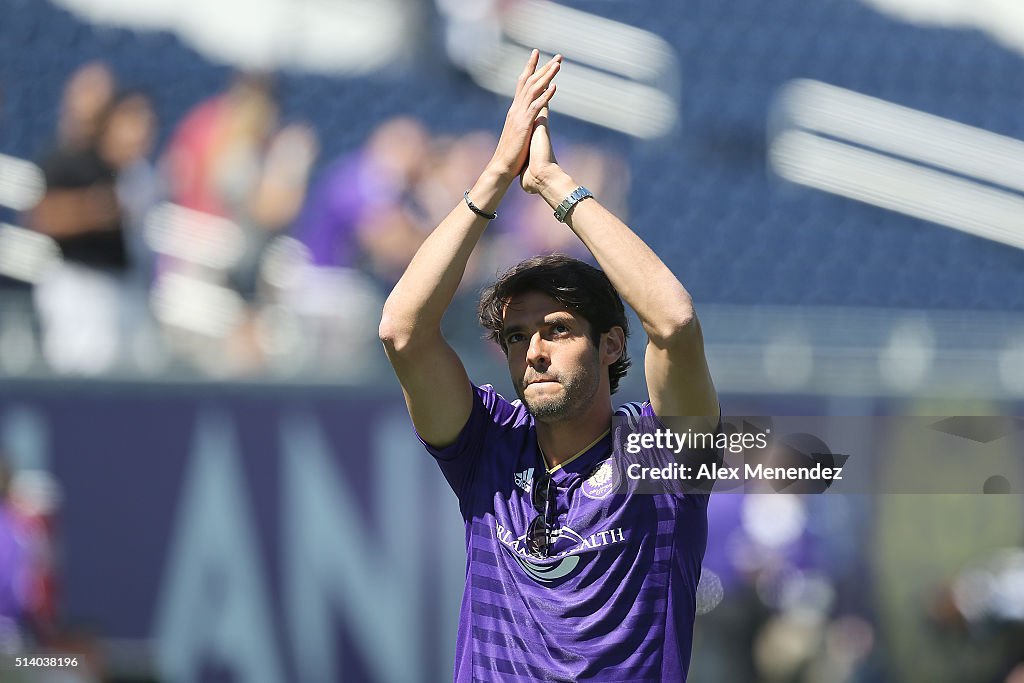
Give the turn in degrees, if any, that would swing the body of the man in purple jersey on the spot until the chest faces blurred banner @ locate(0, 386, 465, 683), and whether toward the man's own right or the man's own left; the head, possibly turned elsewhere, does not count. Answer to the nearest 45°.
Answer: approximately 135° to the man's own right

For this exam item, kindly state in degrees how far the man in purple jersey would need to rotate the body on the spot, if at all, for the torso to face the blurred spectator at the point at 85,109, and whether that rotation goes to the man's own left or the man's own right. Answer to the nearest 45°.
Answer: approximately 180°

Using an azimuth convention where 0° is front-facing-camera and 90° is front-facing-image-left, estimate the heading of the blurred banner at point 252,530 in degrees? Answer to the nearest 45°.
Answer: approximately 0°

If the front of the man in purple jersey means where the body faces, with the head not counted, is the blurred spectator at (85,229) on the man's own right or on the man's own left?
on the man's own right

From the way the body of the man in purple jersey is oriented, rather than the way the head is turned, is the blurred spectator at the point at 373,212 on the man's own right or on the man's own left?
on the man's own right

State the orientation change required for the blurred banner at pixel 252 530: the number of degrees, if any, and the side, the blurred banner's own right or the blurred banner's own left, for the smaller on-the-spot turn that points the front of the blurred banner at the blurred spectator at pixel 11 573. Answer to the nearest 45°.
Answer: approximately 90° to the blurred banner's own right
